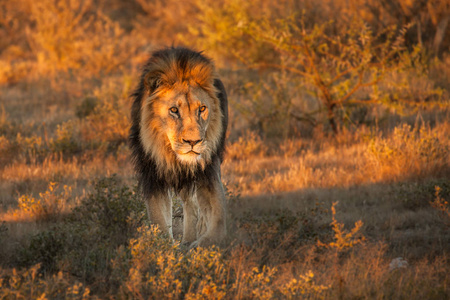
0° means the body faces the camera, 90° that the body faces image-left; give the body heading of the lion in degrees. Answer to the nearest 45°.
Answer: approximately 0°

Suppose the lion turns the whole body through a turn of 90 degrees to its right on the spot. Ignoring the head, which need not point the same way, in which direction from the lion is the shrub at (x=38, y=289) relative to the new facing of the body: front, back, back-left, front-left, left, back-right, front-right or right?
front-left

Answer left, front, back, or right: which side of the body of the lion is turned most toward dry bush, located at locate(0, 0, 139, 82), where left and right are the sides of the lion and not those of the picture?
back

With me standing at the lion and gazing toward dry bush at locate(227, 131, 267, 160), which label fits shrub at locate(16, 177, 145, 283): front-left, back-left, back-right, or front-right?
back-left

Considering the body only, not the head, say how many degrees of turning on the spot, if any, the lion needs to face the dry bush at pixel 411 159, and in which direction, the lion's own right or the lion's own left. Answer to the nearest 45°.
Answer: approximately 135° to the lion's own left

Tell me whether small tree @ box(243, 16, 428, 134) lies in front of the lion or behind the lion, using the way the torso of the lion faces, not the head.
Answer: behind

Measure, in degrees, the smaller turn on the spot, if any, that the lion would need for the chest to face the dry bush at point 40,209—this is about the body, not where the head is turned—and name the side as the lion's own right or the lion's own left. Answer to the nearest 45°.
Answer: approximately 135° to the lion's own right

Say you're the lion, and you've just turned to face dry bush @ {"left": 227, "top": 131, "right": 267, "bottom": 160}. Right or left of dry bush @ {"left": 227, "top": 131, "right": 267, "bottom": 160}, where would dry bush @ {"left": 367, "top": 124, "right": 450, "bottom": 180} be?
right

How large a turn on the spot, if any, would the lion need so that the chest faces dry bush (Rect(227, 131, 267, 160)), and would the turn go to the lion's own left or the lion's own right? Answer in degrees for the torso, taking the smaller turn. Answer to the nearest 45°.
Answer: approximately 180°
